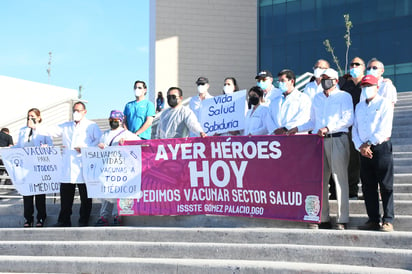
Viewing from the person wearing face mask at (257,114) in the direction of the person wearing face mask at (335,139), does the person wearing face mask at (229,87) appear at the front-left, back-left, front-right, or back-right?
back-left

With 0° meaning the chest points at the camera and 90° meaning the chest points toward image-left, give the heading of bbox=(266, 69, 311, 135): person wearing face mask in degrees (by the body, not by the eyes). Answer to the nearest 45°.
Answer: approximately 45°

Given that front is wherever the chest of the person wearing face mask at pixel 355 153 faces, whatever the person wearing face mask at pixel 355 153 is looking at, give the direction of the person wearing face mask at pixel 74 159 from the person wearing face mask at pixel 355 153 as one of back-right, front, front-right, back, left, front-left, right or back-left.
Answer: front-right

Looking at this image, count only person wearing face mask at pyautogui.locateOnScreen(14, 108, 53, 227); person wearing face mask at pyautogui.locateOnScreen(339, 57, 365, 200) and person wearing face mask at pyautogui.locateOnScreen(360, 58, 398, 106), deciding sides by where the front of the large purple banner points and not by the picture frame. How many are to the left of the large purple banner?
2

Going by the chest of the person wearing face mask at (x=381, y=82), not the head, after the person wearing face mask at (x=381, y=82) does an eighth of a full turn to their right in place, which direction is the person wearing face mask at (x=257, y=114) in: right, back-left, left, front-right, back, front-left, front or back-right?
front

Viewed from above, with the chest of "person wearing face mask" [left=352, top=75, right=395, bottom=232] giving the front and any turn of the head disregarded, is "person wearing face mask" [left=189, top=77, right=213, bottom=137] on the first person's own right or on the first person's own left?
on the first person's own right

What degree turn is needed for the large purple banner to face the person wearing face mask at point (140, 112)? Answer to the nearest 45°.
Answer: approximately 135° to its right

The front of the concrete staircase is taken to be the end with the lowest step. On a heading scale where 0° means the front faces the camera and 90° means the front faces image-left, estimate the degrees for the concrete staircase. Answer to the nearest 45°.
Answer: approximately 0°

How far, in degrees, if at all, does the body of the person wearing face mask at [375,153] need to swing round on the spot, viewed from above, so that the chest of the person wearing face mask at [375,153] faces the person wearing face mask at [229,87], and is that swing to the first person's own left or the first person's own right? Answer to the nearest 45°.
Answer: approximately 90° to the first person's own right

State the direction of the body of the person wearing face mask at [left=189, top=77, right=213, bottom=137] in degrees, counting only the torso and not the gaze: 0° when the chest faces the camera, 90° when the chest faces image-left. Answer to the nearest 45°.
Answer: approximately 0°

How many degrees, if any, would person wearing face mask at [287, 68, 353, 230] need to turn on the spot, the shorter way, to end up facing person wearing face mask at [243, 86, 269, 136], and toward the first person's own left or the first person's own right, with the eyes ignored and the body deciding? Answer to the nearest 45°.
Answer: approximately 90° to the first person's own right

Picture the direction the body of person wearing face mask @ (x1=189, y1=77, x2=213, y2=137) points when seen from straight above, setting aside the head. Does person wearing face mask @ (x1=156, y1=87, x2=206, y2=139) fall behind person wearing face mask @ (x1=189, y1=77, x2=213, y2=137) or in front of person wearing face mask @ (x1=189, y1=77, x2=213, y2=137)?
in front

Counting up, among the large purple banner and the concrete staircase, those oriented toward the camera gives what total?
2
